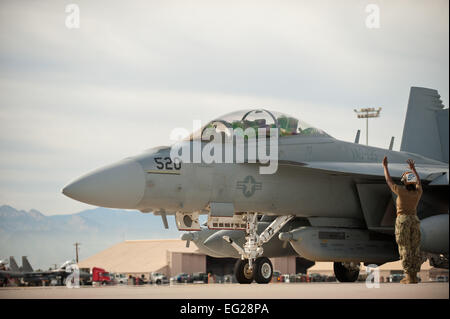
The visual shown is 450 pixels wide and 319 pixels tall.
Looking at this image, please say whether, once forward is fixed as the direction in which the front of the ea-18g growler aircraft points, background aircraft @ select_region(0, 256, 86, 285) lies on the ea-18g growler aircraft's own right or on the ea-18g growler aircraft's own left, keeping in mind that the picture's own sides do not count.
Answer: on the ea-18g growler aircraft's own right

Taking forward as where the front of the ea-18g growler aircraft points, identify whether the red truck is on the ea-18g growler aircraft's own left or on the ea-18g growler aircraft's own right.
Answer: on the ea-18g growler aircraft's own right

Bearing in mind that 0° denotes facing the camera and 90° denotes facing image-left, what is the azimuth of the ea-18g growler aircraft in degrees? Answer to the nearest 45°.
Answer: approximately 45°

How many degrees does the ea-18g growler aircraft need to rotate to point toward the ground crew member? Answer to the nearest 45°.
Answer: approximately 90° to its left
